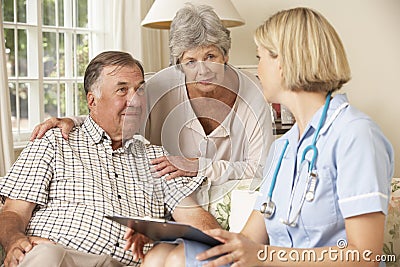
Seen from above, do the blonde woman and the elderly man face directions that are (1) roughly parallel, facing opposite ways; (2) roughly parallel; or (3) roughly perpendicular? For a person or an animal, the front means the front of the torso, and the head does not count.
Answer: roughly perpendicular

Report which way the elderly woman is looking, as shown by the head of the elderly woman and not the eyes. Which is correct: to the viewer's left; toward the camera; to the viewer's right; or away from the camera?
toward the camera

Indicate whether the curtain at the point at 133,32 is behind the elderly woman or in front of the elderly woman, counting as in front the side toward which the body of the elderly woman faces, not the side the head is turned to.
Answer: behind

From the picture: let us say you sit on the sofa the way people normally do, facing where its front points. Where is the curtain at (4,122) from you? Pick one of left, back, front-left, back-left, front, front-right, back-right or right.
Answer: back-right

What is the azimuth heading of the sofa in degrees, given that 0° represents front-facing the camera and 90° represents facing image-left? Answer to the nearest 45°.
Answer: approximately 0°

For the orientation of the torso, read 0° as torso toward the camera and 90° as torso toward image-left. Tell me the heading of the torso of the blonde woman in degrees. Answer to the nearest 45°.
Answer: approximately 45°

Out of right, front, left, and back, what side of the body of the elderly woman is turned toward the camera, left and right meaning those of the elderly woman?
front

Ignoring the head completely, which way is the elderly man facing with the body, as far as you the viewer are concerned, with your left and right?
facing the viewer and to the right of the viewer

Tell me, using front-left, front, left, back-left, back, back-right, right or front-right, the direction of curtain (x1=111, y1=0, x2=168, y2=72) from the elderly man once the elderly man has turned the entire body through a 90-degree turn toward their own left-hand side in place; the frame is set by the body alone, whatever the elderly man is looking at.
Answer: front-left
